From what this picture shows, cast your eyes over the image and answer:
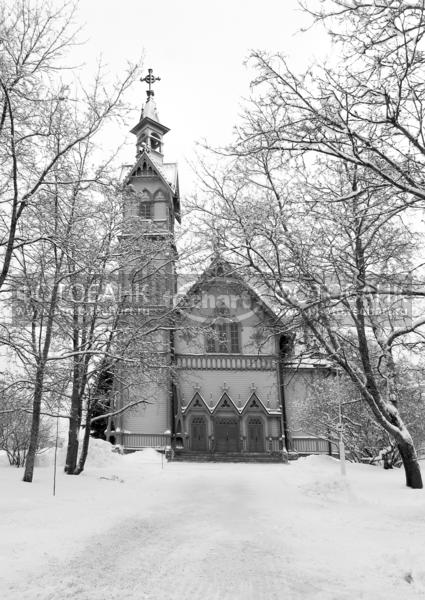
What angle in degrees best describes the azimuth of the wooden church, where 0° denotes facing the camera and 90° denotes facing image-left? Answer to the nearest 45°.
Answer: approximately 0°
